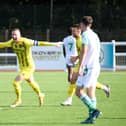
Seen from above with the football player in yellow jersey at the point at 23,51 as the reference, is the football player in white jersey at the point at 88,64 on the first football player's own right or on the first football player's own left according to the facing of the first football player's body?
on the first football player's own left
